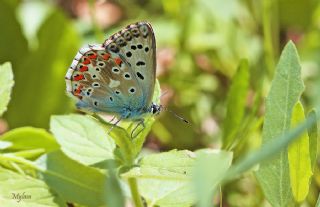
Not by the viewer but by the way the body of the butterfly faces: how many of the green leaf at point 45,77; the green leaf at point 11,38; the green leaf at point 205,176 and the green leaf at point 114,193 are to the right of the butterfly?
2

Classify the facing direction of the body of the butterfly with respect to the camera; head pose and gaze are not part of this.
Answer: to the viewer's right

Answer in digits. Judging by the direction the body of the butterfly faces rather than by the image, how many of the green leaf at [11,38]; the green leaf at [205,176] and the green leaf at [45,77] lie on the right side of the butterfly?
1

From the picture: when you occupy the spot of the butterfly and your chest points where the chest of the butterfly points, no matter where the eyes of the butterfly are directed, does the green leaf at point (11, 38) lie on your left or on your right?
on your left

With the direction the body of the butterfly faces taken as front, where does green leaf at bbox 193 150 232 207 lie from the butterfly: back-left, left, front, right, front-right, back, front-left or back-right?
right

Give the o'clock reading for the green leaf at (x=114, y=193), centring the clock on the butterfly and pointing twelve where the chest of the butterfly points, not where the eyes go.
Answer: The green leaf is roughly at 3 o'clock from the butterfly.
